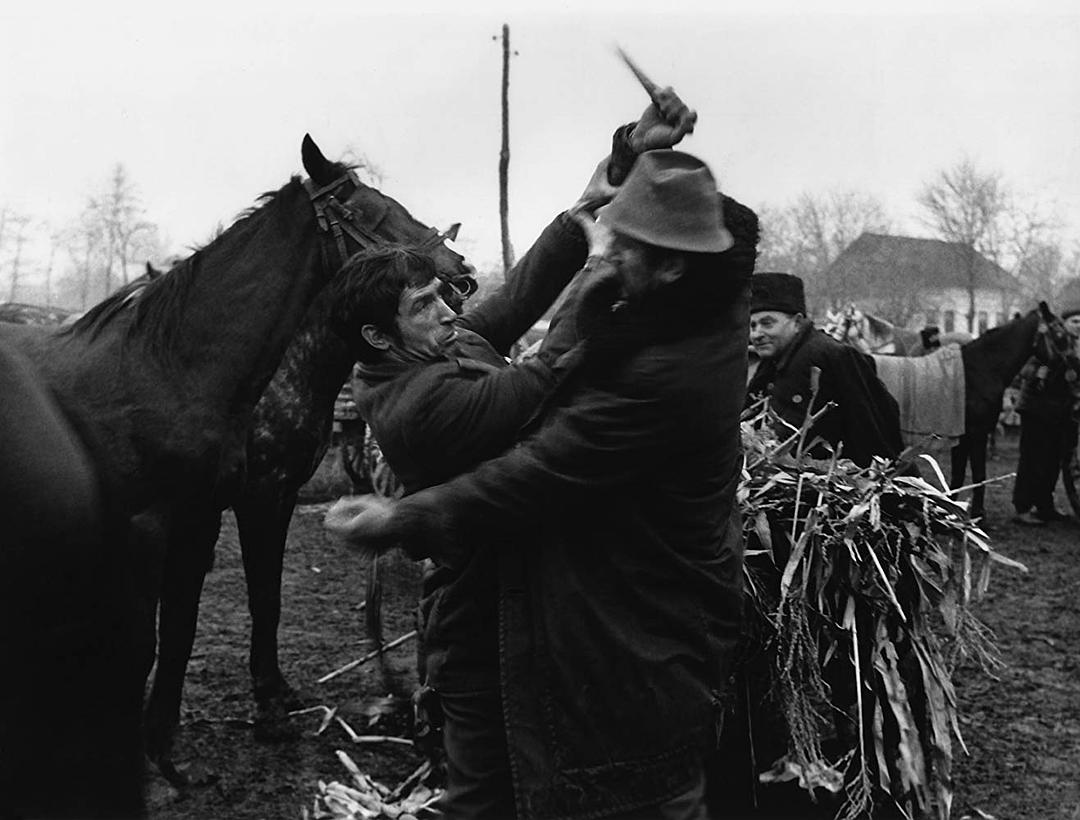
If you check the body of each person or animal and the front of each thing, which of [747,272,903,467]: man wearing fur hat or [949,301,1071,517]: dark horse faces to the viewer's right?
the dark horse

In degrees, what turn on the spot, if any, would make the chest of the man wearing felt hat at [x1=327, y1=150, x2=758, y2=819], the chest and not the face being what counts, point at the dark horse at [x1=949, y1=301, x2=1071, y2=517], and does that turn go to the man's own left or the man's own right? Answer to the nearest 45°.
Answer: approximately 135° to the man's own right

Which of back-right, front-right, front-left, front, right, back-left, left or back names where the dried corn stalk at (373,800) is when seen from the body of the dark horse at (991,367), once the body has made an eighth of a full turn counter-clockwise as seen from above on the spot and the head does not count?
back-right

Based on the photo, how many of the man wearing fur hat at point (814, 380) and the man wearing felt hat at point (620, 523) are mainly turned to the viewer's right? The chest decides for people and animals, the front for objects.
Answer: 0

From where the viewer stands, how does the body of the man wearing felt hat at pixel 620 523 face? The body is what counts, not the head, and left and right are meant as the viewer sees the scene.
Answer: facing to the left of the viewer

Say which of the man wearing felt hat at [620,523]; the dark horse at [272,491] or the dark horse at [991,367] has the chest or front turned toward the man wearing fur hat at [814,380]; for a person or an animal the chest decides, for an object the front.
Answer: the dark horse at [272,491]

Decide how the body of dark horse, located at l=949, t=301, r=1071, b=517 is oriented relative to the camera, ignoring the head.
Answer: to the viewer's right

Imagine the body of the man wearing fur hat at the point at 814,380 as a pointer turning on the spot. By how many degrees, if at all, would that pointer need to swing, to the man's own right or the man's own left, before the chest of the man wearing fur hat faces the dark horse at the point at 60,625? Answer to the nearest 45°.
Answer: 0° — they already face it

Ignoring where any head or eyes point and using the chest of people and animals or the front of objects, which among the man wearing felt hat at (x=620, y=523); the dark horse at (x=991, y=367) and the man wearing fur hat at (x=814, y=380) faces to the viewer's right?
the dark horse

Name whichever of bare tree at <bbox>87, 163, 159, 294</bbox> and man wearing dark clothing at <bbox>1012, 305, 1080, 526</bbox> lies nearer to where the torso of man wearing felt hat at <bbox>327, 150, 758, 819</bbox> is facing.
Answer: the bare tree

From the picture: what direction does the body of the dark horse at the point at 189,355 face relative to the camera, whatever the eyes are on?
to the viewer's right
